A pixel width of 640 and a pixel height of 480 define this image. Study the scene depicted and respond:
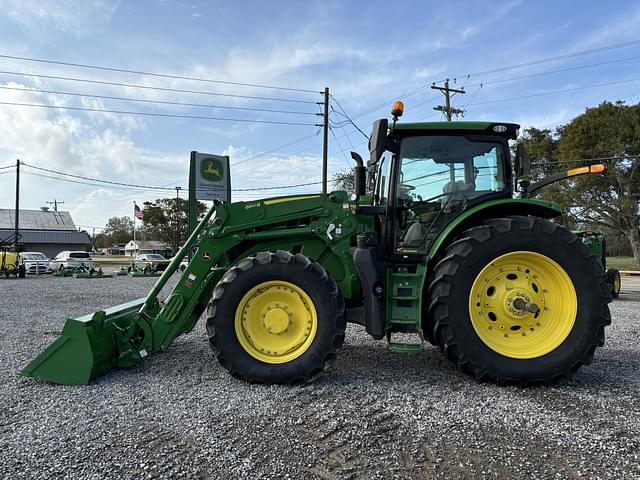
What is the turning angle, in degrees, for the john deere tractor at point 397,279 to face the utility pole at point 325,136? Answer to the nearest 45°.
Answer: approximately 90° to its right

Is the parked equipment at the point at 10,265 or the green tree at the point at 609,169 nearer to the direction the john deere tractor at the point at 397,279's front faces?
the parked equipment

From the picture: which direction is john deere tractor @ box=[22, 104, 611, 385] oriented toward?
to the viewer's left

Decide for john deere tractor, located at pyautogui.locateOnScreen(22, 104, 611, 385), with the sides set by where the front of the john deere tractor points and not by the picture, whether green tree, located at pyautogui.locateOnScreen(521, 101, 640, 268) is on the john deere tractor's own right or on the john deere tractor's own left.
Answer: on the john deere tractor's own right

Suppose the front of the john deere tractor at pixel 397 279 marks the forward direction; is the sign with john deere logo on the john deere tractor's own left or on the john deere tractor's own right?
on the john deere tractor's own right

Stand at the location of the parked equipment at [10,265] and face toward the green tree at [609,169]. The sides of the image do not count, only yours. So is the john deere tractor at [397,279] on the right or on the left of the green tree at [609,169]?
right

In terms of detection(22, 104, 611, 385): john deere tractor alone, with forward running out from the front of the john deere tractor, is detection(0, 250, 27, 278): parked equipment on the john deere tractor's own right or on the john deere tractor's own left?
on the john deere tractor's own right

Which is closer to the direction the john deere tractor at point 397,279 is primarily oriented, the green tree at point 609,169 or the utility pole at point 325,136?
the utility pole
